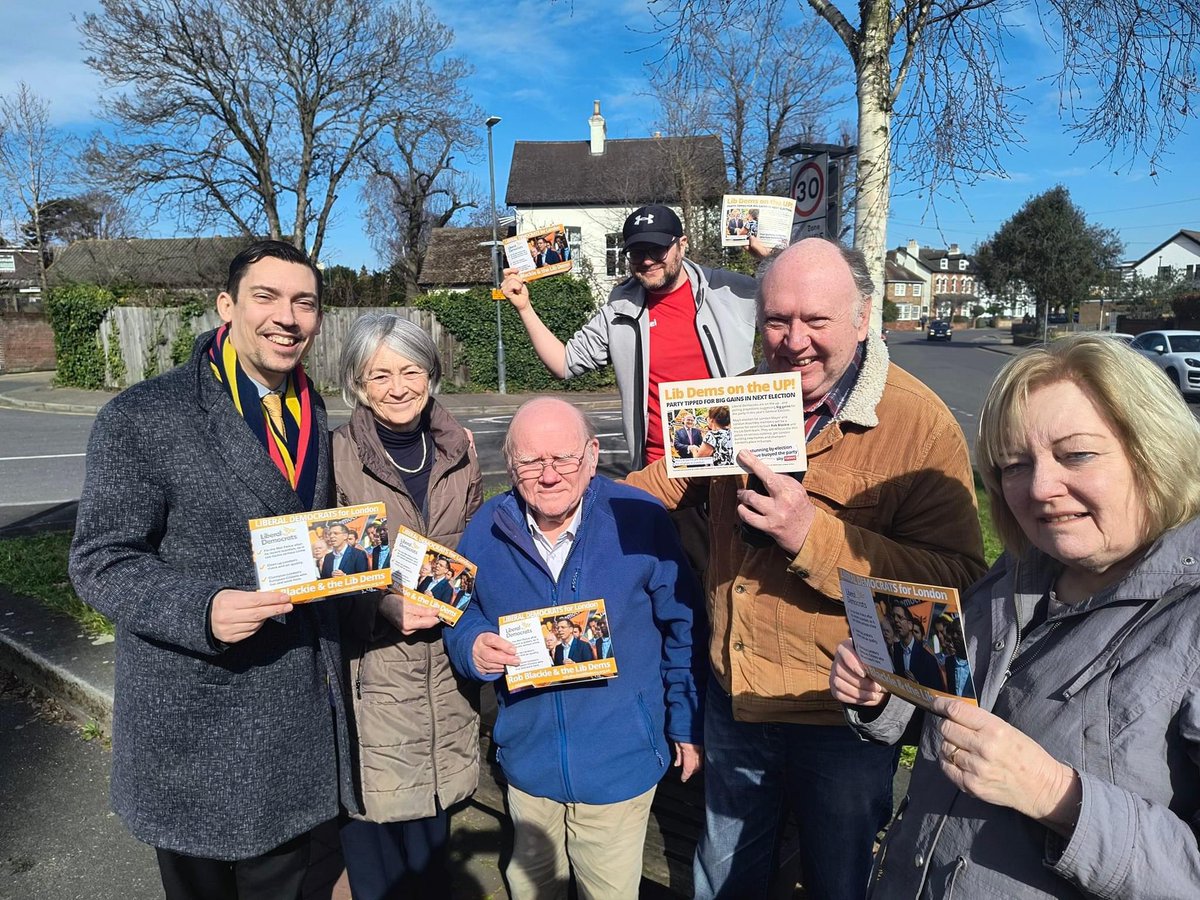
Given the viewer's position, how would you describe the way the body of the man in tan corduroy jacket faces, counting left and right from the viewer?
facing the viewer and to the left of the viewer

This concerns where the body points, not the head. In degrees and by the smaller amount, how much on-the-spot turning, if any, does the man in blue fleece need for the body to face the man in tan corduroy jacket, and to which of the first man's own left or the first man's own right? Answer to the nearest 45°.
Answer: approximately 45° to the first man's own left

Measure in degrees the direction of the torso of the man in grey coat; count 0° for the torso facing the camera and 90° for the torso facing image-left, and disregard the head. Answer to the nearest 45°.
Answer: approximately 315°

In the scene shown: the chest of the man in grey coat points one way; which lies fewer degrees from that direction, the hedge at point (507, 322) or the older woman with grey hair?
the older woman with grey hair

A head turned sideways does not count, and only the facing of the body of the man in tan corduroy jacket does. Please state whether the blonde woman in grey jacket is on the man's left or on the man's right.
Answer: on the man's left

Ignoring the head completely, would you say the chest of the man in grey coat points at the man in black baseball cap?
no

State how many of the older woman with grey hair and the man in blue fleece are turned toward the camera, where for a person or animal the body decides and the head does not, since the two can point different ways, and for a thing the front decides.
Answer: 2

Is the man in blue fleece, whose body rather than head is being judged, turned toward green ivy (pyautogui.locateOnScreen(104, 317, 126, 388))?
no

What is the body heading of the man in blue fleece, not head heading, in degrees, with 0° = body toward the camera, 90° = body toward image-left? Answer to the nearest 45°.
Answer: approximately 0°

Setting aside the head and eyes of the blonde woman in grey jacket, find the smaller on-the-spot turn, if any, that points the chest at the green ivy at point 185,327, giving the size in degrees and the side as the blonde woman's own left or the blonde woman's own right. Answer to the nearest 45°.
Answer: approximately 90° to the blonde woman's own right

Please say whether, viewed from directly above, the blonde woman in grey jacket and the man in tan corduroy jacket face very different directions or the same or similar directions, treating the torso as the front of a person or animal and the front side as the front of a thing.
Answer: same or similar directions

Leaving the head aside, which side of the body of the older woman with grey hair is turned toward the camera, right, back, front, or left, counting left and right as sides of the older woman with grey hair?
front

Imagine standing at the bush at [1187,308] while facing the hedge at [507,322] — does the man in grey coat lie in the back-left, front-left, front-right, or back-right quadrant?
front-left

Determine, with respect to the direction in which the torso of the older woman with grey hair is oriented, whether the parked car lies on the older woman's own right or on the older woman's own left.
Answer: on the older woman's own left

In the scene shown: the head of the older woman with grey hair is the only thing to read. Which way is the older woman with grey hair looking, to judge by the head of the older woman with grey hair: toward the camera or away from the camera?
toward the camera

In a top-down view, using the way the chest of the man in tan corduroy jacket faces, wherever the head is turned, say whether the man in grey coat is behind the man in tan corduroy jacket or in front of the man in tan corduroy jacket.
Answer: in front

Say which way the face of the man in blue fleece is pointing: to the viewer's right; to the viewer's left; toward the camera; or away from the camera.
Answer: toward the camera
